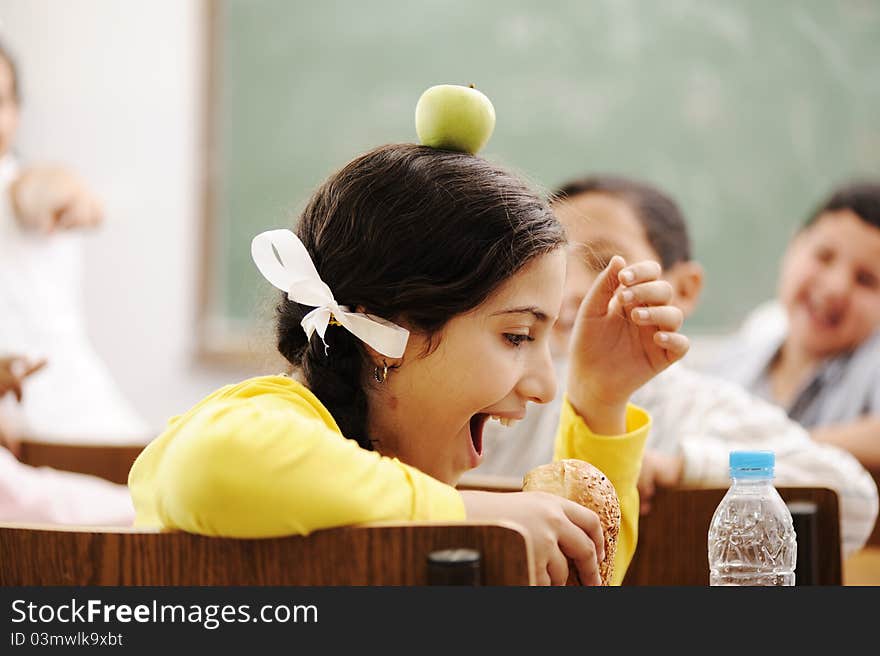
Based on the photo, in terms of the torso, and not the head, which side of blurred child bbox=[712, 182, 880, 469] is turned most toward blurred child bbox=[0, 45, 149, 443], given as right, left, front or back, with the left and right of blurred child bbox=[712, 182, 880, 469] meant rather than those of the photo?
right

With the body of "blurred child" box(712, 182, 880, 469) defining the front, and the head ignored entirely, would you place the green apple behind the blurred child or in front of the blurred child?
in front

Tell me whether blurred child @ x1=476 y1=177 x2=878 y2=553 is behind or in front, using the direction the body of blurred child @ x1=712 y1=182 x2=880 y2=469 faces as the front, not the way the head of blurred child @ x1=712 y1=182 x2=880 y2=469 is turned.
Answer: in front

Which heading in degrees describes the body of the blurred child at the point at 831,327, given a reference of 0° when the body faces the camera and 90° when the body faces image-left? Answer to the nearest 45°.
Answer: approximately 0°

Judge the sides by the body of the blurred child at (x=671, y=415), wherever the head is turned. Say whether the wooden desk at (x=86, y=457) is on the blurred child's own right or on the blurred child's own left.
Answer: on the blurred child's own right

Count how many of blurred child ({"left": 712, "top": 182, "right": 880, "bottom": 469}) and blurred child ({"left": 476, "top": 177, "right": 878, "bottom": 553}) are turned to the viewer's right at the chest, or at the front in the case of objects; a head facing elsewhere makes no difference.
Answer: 0

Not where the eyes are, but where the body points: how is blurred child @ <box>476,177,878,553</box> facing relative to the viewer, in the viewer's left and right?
facing the viewer and to the left of the viewer

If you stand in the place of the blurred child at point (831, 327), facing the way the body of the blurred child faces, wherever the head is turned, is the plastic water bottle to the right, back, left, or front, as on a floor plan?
front

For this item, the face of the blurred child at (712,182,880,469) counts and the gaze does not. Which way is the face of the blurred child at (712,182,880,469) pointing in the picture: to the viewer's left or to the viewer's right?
to the viewer's left

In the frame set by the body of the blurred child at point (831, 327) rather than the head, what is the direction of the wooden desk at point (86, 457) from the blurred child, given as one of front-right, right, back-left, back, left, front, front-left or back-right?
front-right

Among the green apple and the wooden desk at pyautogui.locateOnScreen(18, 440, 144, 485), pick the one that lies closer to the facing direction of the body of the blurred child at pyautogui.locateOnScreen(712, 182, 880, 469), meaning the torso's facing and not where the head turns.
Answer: the green apple
